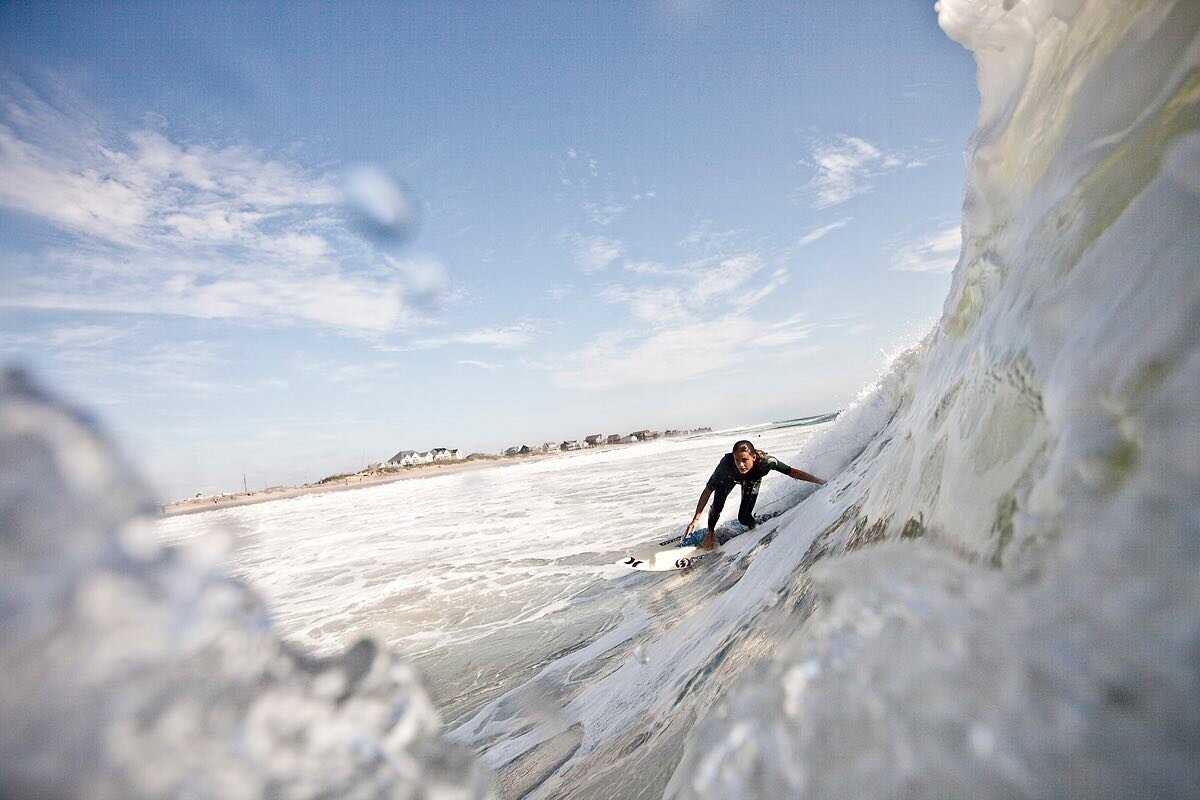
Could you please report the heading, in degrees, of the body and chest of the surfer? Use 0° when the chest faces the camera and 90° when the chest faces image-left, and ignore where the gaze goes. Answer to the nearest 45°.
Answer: approximately 0°

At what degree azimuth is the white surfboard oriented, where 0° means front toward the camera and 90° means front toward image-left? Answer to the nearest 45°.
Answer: approximately 45°
